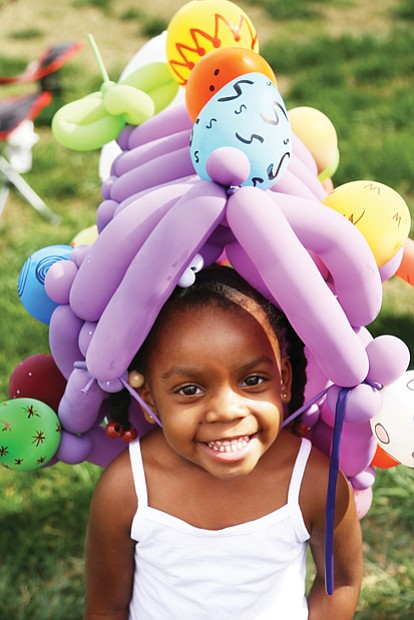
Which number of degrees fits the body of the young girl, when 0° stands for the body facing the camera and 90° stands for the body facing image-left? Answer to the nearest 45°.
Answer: approximately 0°
